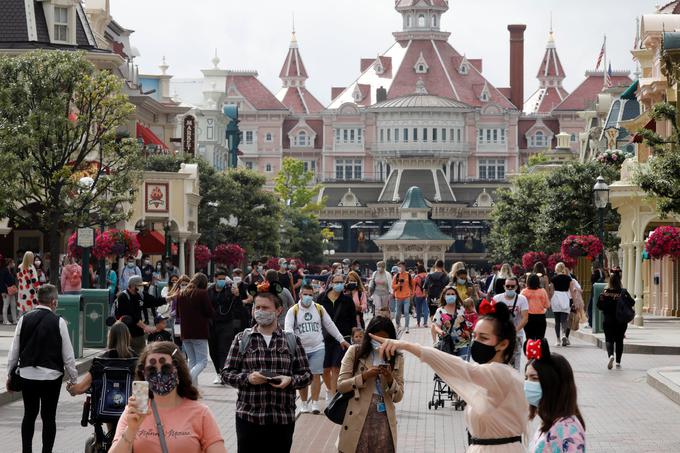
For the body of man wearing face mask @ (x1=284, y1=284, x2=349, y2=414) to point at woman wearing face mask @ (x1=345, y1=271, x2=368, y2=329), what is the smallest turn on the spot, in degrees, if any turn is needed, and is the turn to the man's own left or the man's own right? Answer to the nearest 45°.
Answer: approximately 180°

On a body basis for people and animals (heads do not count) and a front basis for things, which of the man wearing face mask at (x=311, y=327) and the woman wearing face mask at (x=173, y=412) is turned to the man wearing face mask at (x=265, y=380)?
the man wearing face mask at (x=311, y=327)

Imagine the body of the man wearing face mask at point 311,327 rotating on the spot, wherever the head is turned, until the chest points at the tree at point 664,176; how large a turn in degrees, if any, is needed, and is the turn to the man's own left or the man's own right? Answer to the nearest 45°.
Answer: approximately 135° to the man's own left

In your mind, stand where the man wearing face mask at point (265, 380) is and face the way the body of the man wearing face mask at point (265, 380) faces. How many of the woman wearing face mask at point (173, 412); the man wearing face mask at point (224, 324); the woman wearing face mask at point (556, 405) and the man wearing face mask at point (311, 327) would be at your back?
2

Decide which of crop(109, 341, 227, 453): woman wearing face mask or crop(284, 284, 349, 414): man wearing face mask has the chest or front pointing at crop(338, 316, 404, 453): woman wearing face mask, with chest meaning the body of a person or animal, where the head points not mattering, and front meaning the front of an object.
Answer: the man wearing face mask

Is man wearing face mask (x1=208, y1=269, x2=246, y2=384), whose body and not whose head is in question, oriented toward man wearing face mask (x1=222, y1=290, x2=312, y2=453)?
yes

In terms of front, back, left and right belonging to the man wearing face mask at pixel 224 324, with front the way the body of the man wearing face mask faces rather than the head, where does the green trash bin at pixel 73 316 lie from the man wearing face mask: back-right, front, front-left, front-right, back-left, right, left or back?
back-right

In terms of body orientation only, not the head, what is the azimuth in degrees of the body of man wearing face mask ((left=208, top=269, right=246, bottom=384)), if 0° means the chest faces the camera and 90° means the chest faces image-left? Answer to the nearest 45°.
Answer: approximately 0°
